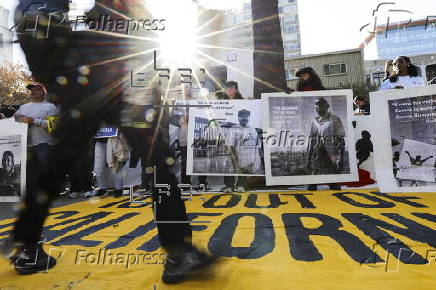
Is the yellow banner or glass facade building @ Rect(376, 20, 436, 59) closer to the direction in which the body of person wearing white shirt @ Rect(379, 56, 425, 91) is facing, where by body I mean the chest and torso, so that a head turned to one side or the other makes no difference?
the yellow banner

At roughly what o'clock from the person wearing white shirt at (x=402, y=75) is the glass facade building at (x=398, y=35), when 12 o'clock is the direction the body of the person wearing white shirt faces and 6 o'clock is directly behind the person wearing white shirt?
The glass facade building is roughly at 6 o'clock from the person wearing white shirt.

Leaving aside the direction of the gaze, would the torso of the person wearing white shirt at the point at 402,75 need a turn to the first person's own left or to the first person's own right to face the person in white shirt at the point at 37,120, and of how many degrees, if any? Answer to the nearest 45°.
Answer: approximately 45° to the first person's own right

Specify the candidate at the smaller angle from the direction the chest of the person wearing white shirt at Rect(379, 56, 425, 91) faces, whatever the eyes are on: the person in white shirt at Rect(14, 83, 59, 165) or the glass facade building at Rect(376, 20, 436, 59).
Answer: the person in white shirt

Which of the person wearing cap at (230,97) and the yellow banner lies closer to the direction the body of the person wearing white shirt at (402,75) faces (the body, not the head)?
the yellow banner

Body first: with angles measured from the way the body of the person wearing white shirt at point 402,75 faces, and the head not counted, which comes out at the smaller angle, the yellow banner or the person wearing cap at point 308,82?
the yellow banner

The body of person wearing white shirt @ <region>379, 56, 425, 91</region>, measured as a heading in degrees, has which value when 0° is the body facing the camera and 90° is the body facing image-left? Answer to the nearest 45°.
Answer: approximately 0°

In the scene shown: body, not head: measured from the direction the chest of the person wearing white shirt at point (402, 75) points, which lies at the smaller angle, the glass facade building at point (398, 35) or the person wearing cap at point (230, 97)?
the person wearing cap
